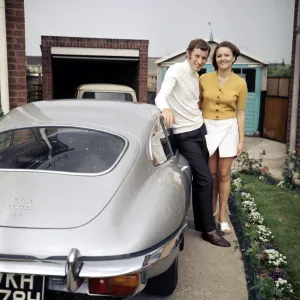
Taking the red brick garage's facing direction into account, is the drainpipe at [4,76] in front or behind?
in front

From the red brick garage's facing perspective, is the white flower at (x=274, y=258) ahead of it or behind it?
ahead

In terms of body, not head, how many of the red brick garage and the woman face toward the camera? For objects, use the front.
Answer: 2

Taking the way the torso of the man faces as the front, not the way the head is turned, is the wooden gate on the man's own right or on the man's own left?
on the man's own left

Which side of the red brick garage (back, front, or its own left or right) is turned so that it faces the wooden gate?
left

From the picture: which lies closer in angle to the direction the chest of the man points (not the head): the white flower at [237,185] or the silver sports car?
the silver sports car

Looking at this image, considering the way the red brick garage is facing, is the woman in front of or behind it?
in front

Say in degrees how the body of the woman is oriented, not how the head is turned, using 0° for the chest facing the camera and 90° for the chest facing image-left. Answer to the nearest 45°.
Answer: approximately 0°

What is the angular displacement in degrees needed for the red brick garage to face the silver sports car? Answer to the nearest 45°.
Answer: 0° — it already faces it

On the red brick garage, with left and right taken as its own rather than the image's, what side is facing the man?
front
